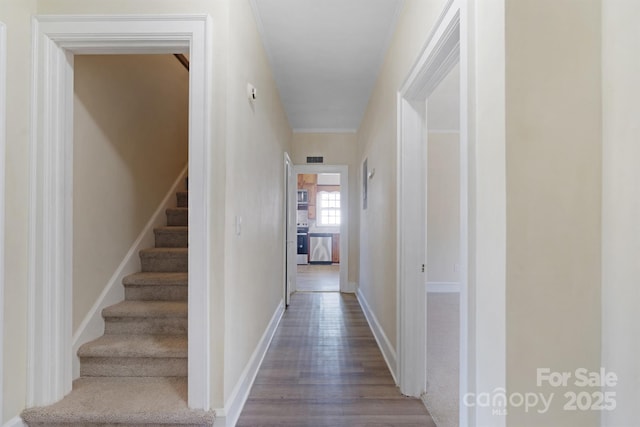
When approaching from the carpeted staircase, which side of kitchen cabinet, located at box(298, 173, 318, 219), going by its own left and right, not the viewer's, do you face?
front

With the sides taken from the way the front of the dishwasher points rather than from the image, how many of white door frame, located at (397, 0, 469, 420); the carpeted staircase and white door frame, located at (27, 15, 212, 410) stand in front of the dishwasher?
3

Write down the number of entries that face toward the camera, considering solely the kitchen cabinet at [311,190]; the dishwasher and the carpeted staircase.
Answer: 3

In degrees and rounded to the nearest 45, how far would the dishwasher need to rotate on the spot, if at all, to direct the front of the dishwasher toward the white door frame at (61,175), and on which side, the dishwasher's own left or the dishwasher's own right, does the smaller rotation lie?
0° — it already faces it

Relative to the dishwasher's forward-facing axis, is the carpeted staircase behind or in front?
in front

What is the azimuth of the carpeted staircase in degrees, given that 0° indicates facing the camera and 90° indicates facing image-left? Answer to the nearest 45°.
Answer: approximately 0°

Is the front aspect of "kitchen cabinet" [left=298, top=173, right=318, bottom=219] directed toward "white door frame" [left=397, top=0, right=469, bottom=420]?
yes
